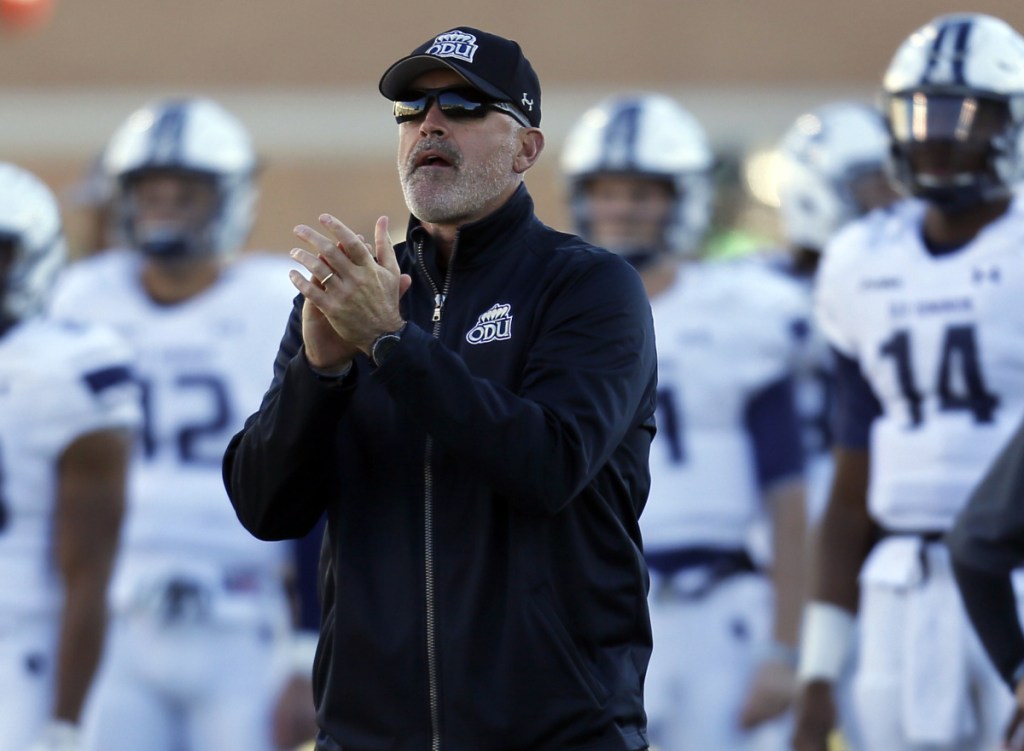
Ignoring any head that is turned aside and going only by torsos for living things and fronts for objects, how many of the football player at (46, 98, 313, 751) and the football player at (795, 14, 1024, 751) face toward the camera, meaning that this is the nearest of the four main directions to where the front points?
2

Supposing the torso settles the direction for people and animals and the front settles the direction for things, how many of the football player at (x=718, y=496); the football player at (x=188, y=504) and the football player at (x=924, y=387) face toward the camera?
3

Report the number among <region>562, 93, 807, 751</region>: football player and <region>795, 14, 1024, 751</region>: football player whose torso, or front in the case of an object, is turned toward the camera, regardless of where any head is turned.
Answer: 2

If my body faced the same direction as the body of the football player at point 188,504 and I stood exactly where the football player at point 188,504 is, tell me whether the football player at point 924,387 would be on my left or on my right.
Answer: on my left

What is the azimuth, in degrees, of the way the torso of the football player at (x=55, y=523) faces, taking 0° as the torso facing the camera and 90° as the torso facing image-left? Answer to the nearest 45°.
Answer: approximately 45°

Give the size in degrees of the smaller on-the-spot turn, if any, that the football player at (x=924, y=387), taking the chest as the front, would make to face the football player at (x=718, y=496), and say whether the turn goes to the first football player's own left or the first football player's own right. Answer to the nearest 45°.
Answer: approximately 135° to the first football player's own right

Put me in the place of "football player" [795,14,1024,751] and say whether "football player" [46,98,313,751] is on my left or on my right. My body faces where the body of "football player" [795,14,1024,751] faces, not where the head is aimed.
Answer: on my right

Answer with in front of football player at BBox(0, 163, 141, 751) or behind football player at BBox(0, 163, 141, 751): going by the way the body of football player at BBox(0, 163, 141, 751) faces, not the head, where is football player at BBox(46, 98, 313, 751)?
behind
